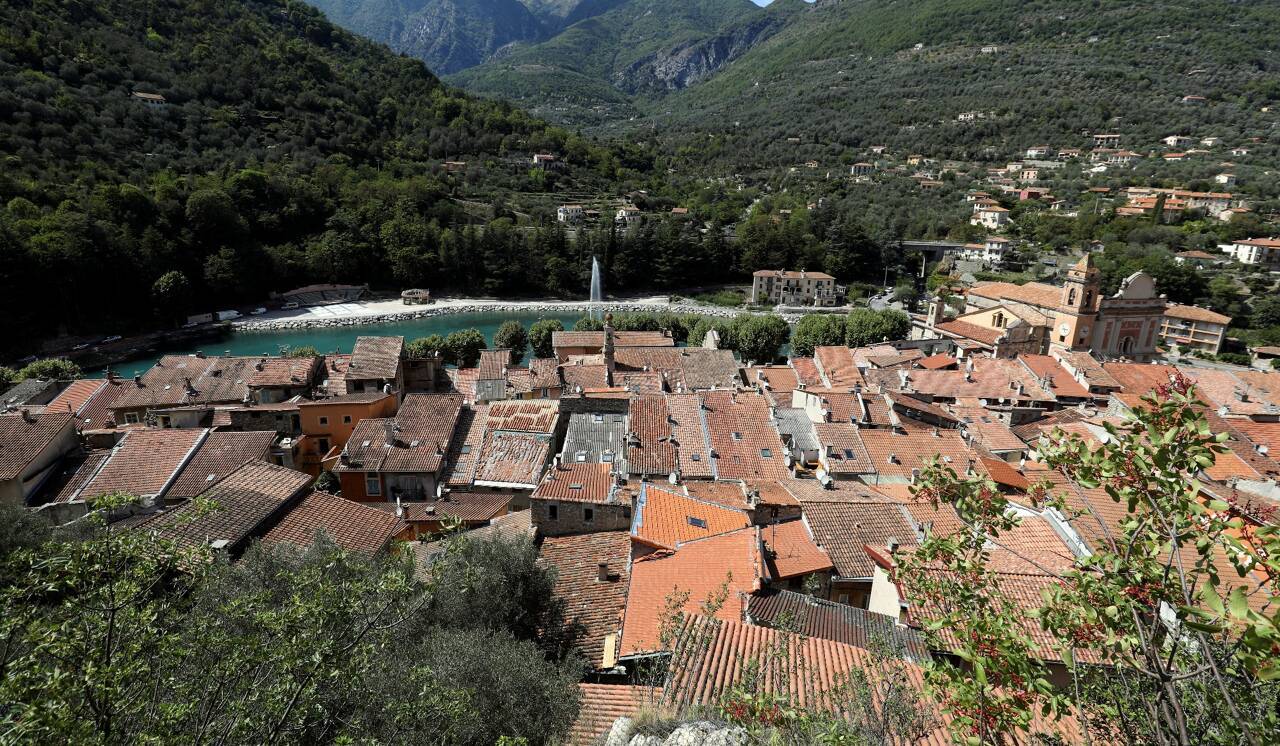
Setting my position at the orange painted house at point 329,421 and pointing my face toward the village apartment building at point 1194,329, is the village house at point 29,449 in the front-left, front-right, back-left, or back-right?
back-right

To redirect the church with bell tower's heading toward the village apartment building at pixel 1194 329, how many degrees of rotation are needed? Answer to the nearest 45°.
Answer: approximately 90° to its left

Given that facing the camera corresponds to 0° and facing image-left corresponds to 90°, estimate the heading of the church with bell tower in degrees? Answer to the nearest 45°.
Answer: approximately 315°

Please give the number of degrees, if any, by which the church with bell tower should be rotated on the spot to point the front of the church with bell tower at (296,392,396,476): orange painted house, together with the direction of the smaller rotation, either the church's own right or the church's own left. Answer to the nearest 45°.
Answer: approximately 90° to the church's own right

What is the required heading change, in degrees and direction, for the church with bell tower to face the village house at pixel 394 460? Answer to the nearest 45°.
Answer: approximately 90° to its right

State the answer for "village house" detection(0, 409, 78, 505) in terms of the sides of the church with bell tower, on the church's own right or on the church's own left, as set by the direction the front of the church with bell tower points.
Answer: on the church's own right
